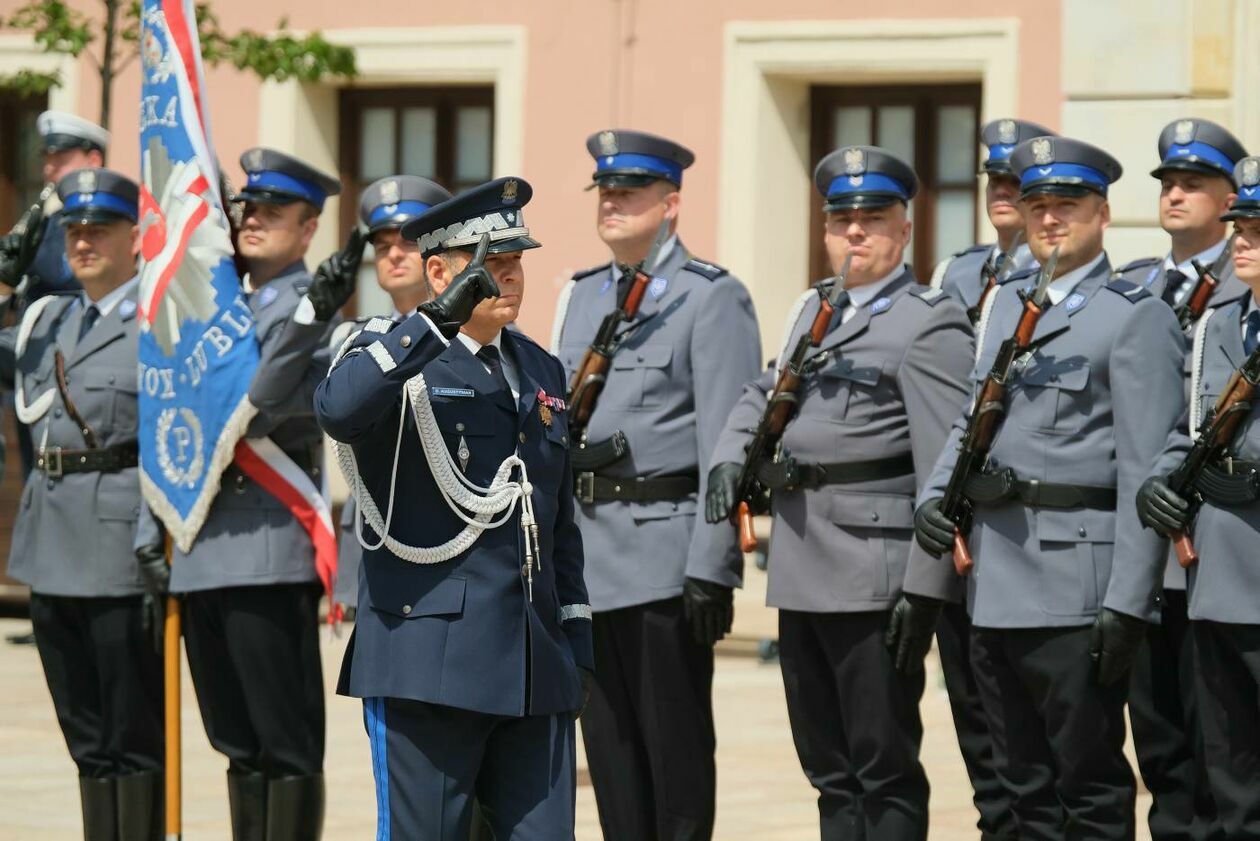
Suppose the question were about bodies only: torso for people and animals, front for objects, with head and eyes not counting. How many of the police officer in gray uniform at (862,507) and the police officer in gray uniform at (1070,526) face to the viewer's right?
0

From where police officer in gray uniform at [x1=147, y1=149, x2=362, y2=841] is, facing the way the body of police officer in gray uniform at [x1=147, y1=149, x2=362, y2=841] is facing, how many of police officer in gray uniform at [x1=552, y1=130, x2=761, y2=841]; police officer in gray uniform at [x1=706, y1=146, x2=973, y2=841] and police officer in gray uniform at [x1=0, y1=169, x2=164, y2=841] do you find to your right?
1

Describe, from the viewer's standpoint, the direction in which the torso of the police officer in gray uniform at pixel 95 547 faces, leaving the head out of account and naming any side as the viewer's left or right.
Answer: facing the viewer and to the left of the viewer

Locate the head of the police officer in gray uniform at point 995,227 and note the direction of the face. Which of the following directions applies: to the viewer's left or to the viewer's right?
to the viewer's left

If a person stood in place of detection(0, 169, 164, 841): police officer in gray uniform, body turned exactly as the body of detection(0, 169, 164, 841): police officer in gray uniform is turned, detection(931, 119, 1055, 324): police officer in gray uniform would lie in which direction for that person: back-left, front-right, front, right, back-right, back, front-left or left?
back-left

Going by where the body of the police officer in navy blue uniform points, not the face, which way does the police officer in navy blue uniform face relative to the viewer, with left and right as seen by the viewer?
facing the viewer and to the right of the viewer

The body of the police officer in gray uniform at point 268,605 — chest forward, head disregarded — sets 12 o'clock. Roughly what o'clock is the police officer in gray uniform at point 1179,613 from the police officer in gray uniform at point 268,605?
the police officer in gray uniform at point 1179,613 is roughly at 8 o'clock from the police officer in gray uniform at point 268,605.

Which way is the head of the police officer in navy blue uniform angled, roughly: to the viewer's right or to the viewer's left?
to the viewer's right

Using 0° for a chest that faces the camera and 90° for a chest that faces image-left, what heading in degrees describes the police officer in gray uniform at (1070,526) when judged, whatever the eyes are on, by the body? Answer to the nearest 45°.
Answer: approximately 45°
